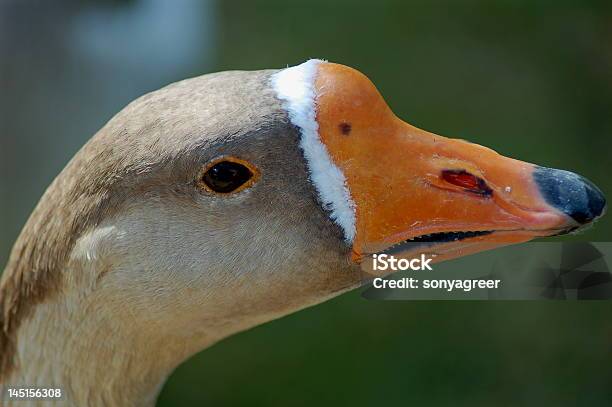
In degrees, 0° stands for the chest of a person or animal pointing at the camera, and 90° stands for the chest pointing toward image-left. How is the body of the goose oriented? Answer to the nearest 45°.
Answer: approximately 270°
